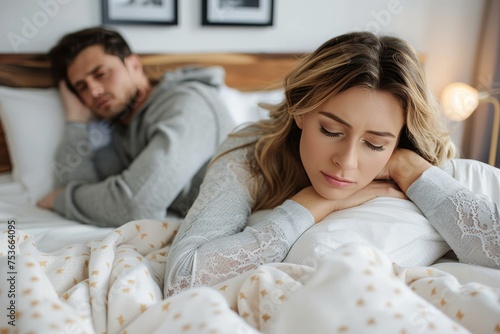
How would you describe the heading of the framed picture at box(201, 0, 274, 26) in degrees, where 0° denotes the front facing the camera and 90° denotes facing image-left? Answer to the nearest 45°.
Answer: approximately 0°

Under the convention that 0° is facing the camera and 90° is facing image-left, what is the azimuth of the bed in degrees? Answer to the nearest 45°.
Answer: approximately 0°

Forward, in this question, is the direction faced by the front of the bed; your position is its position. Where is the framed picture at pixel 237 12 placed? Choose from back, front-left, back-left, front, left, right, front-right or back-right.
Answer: back

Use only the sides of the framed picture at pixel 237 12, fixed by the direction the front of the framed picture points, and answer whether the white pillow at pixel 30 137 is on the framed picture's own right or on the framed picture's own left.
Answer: on the framed picture's own right

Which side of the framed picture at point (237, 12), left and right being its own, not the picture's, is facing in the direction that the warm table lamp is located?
left

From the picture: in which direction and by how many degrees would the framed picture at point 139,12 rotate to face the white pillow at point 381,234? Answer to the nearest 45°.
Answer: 0° — it already faces it
